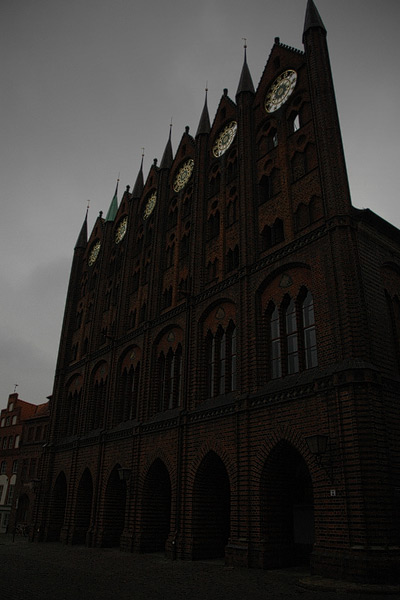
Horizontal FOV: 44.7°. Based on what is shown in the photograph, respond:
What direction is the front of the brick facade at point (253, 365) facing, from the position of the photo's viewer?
facing the viewer and to the left of the viewer
